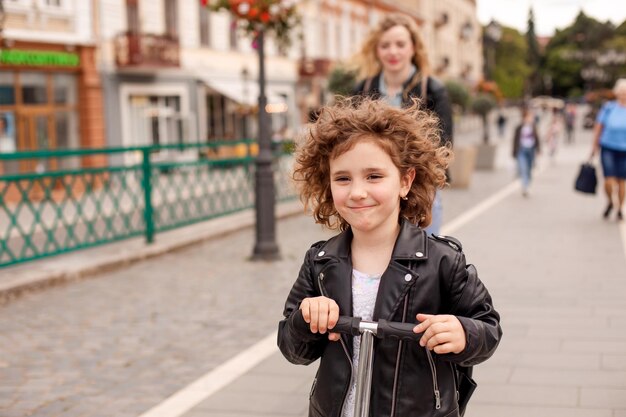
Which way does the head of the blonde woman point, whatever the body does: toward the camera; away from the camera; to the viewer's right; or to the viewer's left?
toward the camera

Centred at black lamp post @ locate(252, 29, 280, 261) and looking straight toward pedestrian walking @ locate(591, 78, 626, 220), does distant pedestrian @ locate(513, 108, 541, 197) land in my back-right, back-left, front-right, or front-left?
front-left

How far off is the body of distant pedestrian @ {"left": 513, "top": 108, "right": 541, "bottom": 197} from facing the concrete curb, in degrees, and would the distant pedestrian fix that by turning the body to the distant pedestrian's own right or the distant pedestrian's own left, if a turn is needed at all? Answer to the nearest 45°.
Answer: approximately 45° to the distant pedestrian's own right

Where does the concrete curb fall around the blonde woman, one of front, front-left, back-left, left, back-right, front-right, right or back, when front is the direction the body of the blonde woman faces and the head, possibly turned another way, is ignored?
back-right

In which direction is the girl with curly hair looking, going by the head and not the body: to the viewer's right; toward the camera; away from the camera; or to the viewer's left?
toward the camera

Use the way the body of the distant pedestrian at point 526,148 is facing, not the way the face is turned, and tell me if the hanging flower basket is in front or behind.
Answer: in front

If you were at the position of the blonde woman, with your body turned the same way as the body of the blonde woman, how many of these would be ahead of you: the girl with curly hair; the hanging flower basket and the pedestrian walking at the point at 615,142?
1

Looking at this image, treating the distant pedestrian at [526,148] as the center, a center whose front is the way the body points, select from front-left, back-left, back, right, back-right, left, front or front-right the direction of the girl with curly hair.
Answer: front

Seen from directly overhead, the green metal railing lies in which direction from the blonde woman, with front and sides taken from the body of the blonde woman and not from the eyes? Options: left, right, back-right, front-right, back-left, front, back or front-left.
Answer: back-right

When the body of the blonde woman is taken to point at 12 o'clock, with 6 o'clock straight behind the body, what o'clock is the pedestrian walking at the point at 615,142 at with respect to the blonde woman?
The pedestrian walking is roughly at 7 o'clock from the blonde woman.

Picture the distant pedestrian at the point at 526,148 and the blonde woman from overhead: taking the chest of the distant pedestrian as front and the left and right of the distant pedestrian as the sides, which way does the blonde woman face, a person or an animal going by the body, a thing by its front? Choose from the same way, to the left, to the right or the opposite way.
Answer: the same way

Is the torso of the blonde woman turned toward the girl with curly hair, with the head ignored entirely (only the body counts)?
yes

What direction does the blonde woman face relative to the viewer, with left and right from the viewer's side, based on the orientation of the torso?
facing the viewer

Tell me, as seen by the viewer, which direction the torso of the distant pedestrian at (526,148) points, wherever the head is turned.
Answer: toward the camera

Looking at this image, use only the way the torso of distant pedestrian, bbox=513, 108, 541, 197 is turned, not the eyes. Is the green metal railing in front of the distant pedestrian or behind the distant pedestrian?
in front

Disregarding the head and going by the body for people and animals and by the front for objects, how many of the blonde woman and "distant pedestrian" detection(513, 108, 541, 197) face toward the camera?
2
